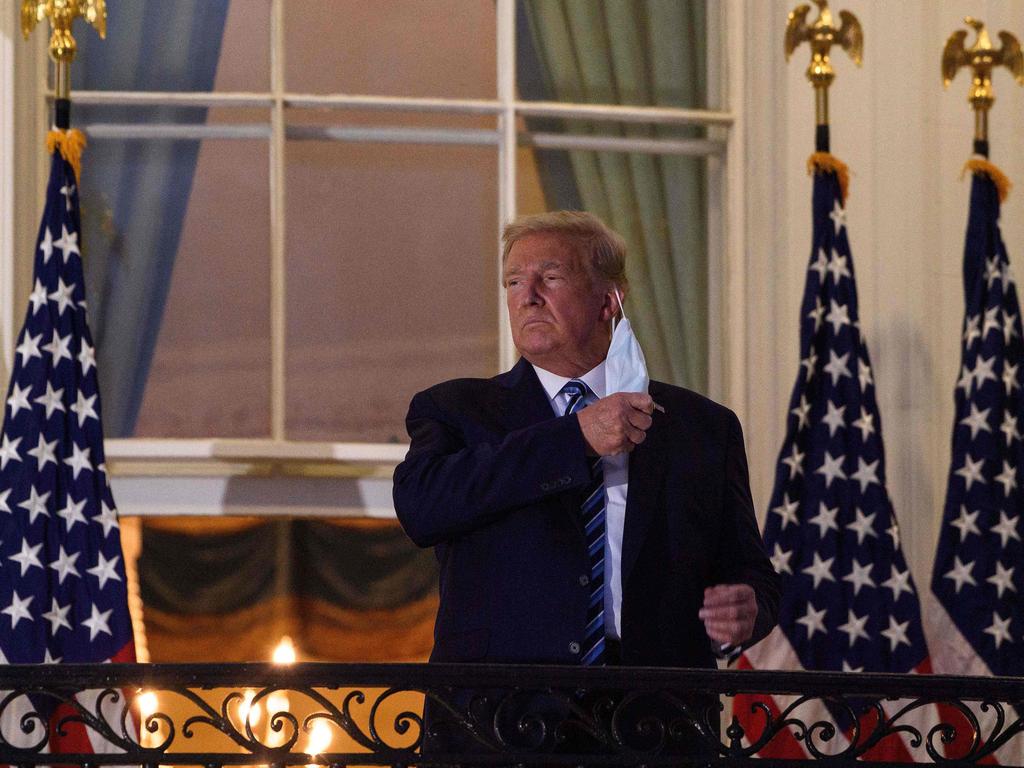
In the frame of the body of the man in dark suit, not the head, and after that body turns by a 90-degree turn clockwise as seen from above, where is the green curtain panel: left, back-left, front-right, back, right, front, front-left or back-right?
right

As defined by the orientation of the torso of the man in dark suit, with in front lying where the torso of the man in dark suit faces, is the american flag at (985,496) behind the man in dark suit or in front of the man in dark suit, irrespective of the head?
behind

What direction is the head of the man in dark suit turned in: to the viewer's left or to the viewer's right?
to the viewer's left

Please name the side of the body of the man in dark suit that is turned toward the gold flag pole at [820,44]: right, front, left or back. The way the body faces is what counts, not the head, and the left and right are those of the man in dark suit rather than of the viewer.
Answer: back

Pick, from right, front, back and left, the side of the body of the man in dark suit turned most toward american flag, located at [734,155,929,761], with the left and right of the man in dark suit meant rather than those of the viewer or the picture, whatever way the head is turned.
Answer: back

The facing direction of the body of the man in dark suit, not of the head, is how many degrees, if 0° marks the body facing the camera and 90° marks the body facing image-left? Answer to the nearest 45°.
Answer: approximately 0°

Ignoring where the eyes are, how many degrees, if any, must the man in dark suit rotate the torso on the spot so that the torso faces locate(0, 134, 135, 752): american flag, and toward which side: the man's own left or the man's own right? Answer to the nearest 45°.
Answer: approximately 135° to the man's own right

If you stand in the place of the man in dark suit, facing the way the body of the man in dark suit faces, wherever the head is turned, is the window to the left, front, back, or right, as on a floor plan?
back

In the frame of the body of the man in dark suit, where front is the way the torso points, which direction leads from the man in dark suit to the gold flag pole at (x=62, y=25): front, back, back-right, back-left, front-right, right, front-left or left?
back-right
